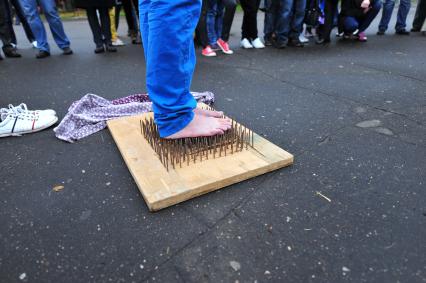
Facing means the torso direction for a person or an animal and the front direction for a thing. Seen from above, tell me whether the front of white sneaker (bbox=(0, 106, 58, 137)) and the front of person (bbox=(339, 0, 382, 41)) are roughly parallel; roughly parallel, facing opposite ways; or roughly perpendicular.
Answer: roughly perpendicular

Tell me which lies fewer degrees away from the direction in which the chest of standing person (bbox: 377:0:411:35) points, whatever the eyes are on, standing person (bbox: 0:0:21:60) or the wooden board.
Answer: the wooden board

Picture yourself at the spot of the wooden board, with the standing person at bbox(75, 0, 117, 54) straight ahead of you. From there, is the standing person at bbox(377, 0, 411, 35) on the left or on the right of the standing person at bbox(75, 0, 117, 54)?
right

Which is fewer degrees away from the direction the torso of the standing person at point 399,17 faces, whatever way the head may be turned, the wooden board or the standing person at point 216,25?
the wooden board

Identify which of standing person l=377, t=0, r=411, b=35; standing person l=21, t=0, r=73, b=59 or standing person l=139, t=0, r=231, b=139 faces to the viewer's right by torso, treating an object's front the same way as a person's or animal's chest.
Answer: standing person l=139, t=0, r=231, b=139

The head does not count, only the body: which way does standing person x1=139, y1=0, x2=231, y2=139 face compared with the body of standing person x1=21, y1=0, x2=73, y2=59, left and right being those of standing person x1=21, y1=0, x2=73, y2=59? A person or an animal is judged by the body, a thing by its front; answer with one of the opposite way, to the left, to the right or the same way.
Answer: to the left

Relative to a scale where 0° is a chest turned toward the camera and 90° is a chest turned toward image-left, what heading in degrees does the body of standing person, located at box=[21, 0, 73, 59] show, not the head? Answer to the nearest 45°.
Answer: approximately 0°

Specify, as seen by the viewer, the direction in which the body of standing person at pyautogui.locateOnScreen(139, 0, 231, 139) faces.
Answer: to the viewer's right

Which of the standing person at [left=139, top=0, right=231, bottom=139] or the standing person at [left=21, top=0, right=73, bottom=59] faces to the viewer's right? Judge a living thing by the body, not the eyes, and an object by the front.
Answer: the standing person at [left=139, top=0, right=231, bottom=139]

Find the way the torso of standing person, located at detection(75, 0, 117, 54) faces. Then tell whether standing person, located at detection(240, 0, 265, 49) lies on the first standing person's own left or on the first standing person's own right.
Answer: on the first standing person's own left

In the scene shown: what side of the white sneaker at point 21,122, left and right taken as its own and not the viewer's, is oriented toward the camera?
right

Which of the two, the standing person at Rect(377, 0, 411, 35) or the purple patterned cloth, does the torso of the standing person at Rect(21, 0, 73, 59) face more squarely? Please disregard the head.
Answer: the purple patterned cloth

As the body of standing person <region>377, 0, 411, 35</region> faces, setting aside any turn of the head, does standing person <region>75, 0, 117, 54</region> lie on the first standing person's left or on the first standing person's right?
on the first standing person's right
